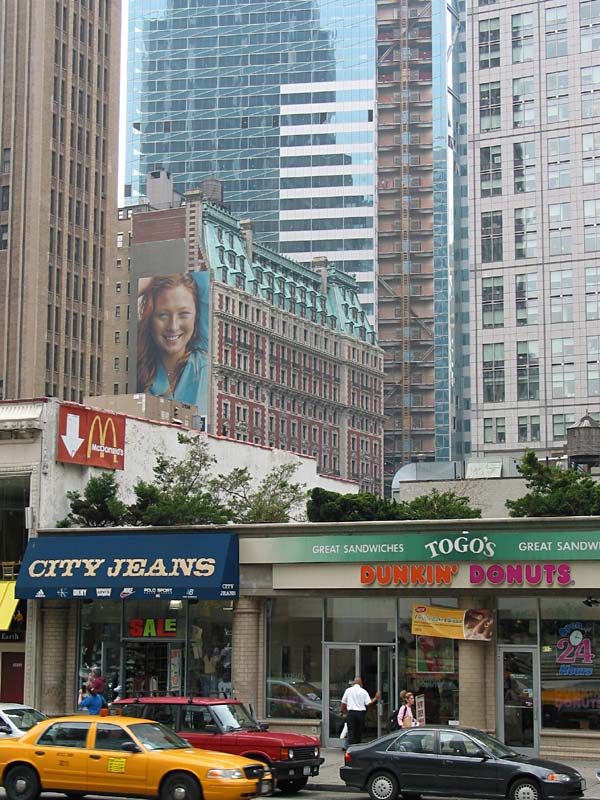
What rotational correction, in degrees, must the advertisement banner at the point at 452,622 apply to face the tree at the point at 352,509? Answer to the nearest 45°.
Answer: approximately 180°

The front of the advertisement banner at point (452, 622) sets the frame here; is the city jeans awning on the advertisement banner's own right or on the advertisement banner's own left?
on the advertisement banner's own right

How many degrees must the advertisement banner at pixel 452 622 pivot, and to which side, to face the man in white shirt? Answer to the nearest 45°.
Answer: approximately 45° to its right

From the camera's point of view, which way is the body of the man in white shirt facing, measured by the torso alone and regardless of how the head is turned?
away from the camera

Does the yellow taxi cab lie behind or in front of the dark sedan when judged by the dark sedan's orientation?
behind

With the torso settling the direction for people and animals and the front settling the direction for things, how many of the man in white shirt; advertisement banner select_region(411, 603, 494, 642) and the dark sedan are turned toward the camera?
1

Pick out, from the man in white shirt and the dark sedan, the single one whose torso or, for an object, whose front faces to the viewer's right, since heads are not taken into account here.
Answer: the dark sedan

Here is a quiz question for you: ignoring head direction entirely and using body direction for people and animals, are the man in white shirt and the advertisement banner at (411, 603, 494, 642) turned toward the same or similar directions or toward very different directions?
very different directions

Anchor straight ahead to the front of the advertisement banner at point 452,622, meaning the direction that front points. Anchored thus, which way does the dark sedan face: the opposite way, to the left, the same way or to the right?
to the left

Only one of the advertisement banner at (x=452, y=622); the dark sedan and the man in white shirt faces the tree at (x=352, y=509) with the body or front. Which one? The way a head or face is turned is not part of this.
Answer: the man in white shirt

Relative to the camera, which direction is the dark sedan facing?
to the viewer's right

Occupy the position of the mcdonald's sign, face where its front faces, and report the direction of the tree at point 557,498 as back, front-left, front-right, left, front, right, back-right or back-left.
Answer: front-left

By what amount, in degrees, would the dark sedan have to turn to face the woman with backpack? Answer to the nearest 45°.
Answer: approximately 90° to its left
